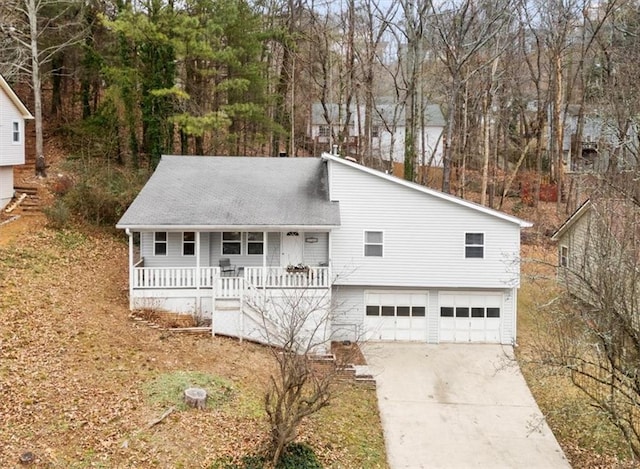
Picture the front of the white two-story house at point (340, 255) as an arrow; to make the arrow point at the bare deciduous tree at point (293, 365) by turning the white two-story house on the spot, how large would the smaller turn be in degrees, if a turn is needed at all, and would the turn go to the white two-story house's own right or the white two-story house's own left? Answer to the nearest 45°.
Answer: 0° — it already faces it

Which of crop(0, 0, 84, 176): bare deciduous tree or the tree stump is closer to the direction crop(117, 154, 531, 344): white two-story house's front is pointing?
the tree stump

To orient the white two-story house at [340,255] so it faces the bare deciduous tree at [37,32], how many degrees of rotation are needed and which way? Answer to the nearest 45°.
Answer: approximately 135° to its right

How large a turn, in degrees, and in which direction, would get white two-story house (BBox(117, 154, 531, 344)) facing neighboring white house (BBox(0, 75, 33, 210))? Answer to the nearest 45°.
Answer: approximately 135° to its right

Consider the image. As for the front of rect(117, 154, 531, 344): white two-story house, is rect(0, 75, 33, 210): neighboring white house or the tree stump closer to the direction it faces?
the tree stump

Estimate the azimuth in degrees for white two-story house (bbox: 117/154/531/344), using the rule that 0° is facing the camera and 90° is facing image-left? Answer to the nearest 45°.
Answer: approximately 0°

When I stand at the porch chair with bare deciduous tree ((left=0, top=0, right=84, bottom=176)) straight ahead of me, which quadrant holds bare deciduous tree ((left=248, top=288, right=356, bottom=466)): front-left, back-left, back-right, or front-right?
back-left
